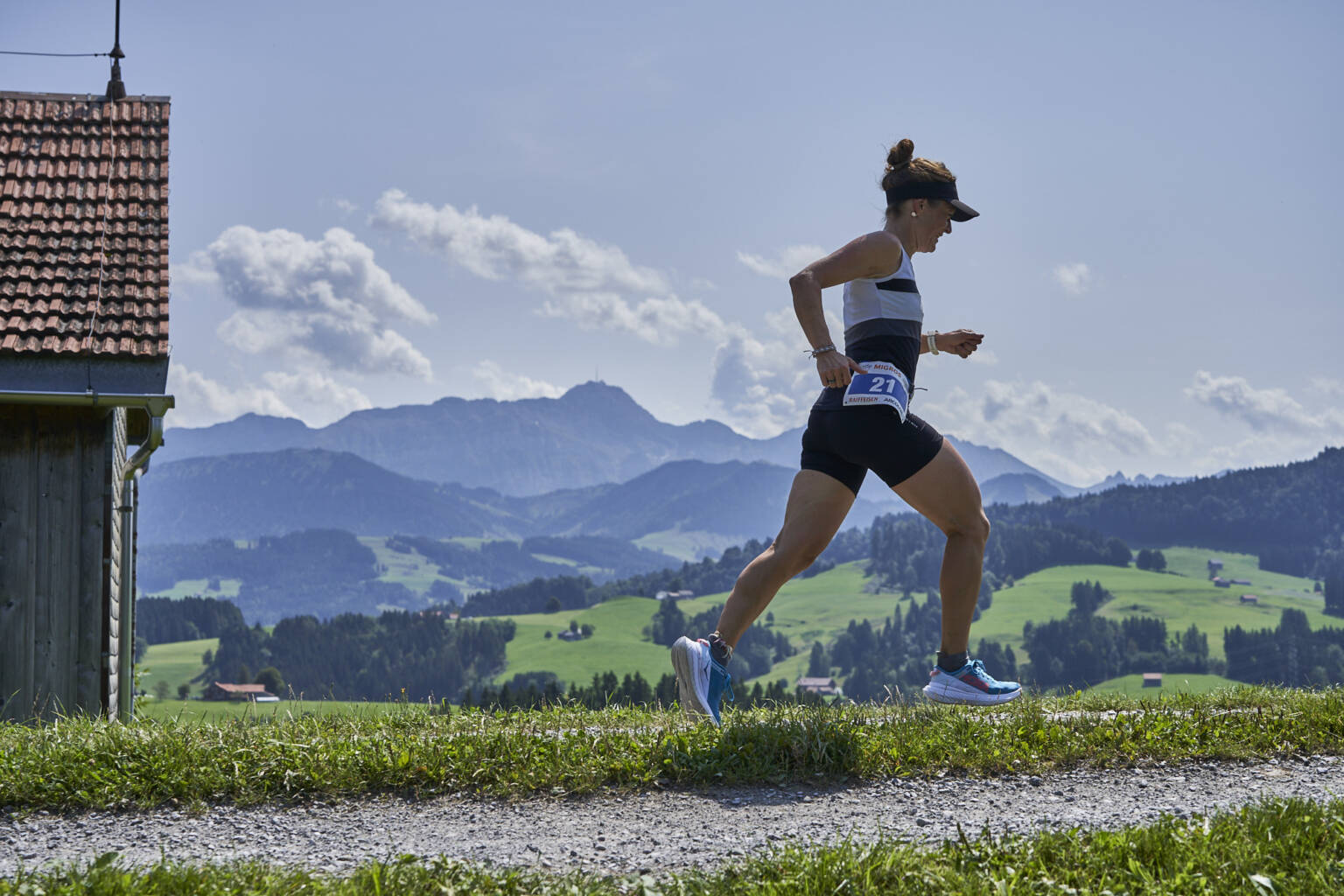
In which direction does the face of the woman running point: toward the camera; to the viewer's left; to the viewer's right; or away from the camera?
to the viewer's right

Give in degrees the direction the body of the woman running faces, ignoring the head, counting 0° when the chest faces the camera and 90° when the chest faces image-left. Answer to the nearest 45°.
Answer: approximately 270°

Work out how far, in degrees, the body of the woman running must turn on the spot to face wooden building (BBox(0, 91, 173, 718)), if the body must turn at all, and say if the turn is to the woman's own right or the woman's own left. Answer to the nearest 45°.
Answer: approximately 135° to the woman's own left
